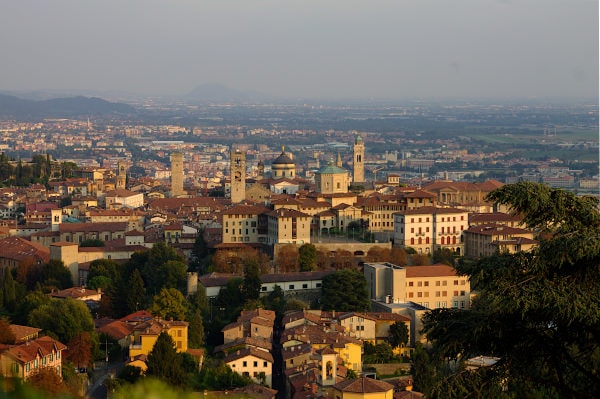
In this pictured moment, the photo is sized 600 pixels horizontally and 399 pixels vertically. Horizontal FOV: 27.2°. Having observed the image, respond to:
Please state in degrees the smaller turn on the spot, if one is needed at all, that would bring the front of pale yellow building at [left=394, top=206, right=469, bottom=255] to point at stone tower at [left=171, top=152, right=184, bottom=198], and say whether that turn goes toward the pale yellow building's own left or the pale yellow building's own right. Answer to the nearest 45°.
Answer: approximately 135° to the pale yellow building's own right

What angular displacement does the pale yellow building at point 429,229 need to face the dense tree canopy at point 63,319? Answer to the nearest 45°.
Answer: approximately 45° to its right

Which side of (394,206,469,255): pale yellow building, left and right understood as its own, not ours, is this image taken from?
front

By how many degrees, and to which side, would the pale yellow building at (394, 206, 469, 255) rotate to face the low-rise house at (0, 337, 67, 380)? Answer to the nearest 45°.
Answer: approximately 45° to its right

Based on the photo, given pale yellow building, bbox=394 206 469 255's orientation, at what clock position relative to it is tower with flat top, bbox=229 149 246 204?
The tower with flat top is roughly at 5 o'clock from the pale yellow building.

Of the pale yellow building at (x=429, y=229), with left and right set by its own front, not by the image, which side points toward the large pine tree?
front

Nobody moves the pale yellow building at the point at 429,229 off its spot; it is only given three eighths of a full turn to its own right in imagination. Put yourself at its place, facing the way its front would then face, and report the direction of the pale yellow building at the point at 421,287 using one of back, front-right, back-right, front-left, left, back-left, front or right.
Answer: back-left

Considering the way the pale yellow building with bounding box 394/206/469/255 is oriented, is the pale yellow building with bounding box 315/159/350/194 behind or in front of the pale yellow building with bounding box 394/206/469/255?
behind

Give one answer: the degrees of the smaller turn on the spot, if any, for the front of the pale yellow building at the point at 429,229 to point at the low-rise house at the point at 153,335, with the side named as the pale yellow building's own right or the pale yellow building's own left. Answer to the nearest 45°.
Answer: approximately 45° to the pale yellow building's own right

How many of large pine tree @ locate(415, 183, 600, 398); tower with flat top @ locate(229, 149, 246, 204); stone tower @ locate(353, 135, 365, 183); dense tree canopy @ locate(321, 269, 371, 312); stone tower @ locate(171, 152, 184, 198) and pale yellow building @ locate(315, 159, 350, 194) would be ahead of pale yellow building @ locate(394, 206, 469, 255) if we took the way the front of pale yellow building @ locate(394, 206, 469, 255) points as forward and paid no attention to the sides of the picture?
2

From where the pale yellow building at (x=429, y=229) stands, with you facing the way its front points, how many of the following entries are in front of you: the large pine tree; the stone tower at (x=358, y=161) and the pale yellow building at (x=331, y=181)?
1

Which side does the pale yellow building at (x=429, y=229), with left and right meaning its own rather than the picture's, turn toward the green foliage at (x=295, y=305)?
front

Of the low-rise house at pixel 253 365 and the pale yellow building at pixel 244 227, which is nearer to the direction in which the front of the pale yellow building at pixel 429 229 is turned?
the low-rise house

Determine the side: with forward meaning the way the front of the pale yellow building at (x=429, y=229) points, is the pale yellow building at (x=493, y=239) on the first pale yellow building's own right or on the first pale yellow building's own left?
on the first pale yellow building's own left

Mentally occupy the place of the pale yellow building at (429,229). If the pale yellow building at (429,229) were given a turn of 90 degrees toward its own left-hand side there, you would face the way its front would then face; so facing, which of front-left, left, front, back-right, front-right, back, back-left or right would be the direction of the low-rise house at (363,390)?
right

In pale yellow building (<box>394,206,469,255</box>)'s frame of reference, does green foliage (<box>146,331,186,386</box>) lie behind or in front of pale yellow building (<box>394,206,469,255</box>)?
in front
